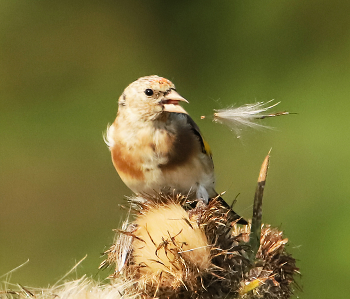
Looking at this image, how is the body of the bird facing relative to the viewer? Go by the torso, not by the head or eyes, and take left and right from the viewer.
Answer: facing the viewer and to the left of the viewer
